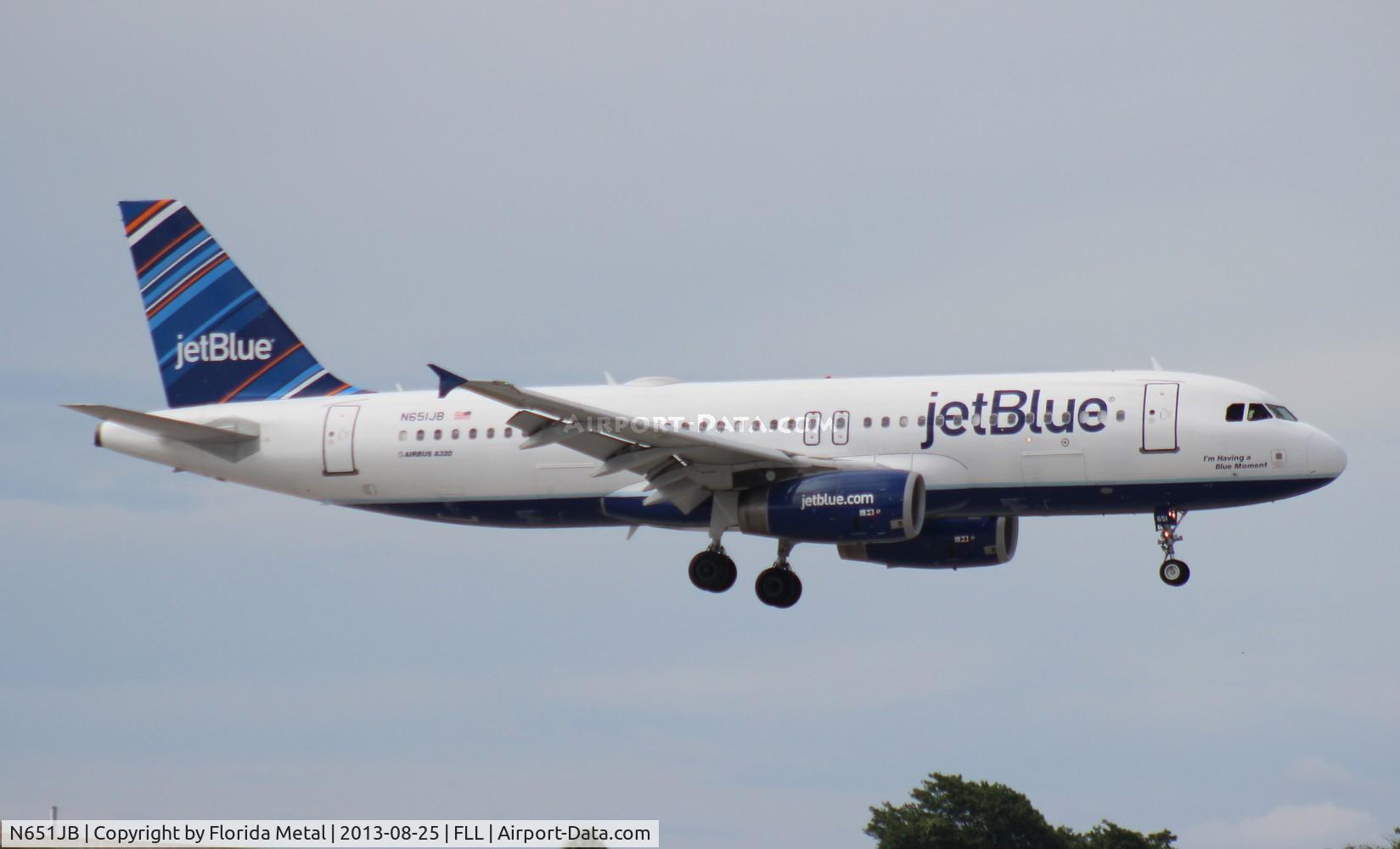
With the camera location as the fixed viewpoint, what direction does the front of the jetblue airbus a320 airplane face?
facing to the right of the viewer
